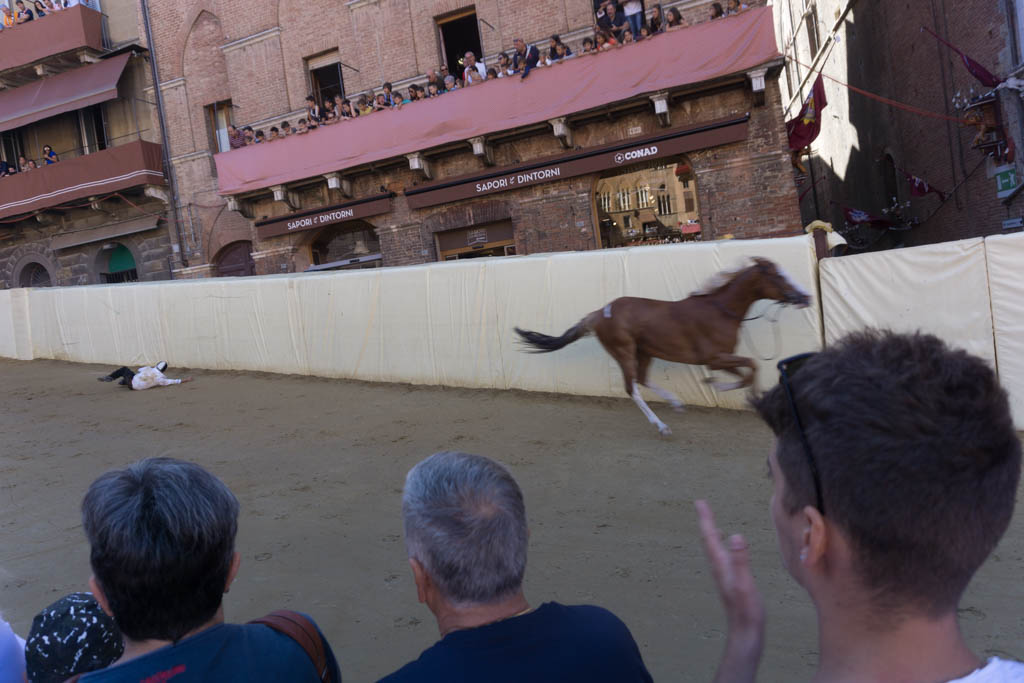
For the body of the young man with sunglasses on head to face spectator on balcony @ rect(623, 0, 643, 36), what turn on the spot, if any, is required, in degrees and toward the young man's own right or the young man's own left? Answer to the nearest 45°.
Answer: approximately 45° to the young man's own right

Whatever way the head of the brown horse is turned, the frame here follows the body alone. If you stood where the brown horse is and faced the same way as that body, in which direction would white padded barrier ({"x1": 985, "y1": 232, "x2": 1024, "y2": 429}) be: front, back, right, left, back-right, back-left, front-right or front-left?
front

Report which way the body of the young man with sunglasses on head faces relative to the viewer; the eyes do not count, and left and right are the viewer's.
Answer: facing away from the viewer and to the left of the viewer

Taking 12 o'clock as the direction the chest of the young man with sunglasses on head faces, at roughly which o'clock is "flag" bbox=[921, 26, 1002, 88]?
The flag is roughly at 2 o'clock from the young man with sunglasses on head.

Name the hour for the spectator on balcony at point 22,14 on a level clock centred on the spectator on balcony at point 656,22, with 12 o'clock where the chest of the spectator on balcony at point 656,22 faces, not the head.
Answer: the spectator on balcony at point 22,14 is roughly at 2 o'clock from the spectator on balcony at point 656,22.

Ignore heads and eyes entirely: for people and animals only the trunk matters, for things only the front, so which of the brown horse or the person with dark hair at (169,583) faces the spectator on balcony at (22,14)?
the person with dark hair

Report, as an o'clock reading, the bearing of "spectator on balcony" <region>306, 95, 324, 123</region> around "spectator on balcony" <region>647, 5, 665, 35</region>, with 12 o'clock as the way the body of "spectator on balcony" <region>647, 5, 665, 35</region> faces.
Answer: "spectator on balcony" <region>306, 95, 324, 123</region> is roughly at 2 o'clock from "spectator on balcony" <region>647, 5, 665, 35</region>.

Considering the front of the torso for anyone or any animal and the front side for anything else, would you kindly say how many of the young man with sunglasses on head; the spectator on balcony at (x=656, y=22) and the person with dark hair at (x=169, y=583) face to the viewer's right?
0

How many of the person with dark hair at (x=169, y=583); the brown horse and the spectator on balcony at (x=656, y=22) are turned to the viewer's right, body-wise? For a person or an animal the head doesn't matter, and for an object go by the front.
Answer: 1

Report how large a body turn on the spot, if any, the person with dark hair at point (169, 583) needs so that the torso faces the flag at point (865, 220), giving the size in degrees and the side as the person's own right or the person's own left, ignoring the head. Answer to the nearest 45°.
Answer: approximately 45° to the person's own right

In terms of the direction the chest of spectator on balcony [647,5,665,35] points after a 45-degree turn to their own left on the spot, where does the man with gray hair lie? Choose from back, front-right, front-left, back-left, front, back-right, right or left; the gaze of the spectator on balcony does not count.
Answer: front

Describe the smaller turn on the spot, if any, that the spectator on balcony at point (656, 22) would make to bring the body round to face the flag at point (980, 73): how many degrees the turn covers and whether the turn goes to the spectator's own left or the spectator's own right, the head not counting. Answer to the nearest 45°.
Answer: approximately 135° to the spectator's own left

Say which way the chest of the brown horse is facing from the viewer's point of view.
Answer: to the viewer's right

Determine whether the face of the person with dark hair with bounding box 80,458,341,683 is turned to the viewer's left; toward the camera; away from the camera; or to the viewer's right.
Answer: away from the camera

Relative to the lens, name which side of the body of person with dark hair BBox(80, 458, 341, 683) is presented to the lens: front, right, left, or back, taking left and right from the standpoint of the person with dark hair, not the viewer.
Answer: back
